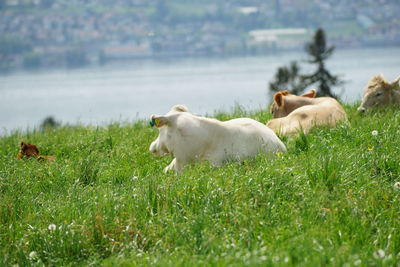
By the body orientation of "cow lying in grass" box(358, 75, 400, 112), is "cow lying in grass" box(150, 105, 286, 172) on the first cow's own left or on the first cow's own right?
on the first cow's own left

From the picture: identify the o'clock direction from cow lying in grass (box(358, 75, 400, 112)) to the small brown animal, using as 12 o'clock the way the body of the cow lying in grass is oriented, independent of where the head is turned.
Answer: The small brown animal is roughly at 11 o'clock from the cow lying in grass.

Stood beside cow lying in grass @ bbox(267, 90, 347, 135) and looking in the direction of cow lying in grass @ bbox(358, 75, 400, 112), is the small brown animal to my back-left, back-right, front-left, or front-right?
back-left

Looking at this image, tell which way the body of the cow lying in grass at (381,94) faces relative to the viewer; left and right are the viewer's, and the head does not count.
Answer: facing to the left of the viewer

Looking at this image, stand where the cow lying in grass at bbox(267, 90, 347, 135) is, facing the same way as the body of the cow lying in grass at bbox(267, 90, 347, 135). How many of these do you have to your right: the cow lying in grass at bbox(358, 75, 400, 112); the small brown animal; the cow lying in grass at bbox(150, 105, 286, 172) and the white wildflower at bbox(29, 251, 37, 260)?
1

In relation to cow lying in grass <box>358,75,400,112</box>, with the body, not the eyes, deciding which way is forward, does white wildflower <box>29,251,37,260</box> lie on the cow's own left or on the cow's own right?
on the cow's own left

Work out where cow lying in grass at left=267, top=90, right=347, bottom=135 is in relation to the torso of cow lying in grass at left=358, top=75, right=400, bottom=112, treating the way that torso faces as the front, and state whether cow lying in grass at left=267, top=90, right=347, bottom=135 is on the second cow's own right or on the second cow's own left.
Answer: on the second cow's own left

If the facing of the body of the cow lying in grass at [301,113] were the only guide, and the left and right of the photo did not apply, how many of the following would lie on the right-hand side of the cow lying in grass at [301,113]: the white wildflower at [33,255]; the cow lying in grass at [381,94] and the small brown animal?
1

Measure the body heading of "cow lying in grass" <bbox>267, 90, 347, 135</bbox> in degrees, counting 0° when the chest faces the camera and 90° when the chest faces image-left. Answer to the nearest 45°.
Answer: approximately 135°

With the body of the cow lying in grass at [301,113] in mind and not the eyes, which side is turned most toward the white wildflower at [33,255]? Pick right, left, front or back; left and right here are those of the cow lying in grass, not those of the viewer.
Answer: left

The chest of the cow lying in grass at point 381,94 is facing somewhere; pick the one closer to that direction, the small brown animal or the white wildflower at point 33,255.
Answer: the small brown animal

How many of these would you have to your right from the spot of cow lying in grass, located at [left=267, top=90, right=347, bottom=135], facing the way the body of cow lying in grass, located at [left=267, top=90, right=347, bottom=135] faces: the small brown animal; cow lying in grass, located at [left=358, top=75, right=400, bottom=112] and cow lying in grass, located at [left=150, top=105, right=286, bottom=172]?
1

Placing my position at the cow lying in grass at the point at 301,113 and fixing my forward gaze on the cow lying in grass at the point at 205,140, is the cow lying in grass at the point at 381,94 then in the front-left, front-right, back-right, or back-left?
back-left

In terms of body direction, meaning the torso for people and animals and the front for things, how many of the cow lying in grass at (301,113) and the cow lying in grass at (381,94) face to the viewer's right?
0
